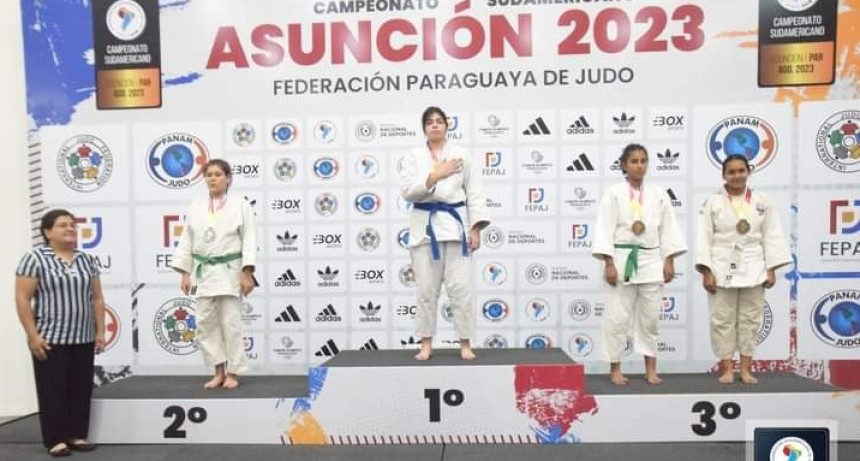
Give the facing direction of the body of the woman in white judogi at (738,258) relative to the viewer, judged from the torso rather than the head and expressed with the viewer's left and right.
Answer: facing the viewer

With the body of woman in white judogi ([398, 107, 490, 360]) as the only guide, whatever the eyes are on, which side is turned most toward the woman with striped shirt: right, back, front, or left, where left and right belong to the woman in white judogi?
right

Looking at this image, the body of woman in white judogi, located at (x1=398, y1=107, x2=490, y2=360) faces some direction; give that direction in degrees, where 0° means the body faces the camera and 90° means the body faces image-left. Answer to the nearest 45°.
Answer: approximately 0°

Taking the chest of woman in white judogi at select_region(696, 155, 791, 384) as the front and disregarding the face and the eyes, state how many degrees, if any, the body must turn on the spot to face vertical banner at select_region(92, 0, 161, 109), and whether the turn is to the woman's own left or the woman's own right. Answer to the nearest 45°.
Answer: approximately 90° to the woman's own right

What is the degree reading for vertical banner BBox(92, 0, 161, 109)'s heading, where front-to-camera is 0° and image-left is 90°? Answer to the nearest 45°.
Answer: approximately 0°

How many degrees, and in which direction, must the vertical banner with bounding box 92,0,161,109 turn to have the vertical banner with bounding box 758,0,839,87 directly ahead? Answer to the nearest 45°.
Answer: approximately 45° to its left

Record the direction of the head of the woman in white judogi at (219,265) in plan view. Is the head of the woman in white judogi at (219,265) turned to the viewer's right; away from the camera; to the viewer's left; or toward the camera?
toward the camera

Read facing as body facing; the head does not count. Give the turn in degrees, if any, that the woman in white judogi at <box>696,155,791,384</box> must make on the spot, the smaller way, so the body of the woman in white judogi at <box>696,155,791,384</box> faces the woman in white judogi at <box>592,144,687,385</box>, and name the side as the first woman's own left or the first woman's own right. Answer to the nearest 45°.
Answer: approximately 45° to the first woman's own right

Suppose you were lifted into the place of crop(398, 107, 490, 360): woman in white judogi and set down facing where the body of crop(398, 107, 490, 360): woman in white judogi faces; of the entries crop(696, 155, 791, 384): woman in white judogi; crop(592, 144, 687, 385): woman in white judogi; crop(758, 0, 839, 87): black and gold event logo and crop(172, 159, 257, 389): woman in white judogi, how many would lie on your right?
1

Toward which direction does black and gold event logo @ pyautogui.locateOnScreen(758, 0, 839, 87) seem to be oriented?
toward the camera

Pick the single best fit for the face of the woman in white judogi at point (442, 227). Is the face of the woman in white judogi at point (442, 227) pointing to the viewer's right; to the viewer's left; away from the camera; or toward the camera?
toward the camera

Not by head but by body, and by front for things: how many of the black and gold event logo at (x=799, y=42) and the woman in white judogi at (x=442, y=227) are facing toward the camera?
2

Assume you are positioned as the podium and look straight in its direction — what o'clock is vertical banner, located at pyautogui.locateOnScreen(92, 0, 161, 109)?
The vertical banner is roughly at 4 o'clock from the podium.

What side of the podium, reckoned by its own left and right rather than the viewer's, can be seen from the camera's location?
front
